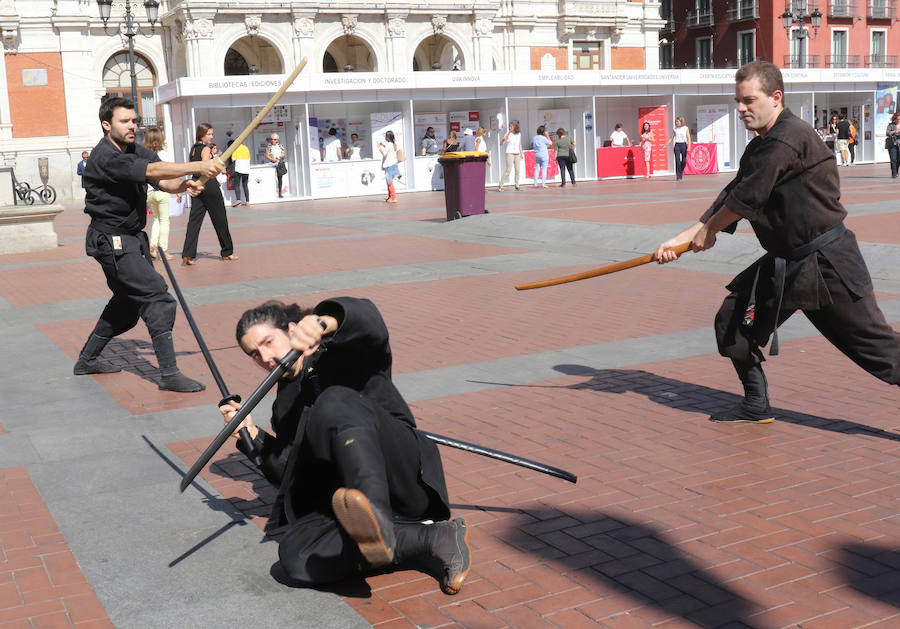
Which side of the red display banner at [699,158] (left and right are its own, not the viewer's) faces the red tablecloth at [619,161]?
right

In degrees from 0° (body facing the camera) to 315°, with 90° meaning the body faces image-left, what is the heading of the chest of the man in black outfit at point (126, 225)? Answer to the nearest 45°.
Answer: approximately 270°

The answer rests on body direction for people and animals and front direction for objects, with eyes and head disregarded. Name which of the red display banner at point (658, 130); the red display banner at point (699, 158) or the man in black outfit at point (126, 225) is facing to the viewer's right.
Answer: the man in black outfit

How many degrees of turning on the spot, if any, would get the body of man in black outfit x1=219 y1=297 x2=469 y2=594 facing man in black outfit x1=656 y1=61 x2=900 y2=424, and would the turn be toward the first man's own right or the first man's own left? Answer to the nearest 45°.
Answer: approximately 180°

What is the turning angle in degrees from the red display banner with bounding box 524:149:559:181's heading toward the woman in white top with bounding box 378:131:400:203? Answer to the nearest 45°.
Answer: approximately 45° to its right

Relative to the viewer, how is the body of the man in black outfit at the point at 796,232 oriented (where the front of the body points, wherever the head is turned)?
to the viewer's left

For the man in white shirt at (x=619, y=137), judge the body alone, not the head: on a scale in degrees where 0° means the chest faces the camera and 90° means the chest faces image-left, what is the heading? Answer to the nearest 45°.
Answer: approximately 0°
